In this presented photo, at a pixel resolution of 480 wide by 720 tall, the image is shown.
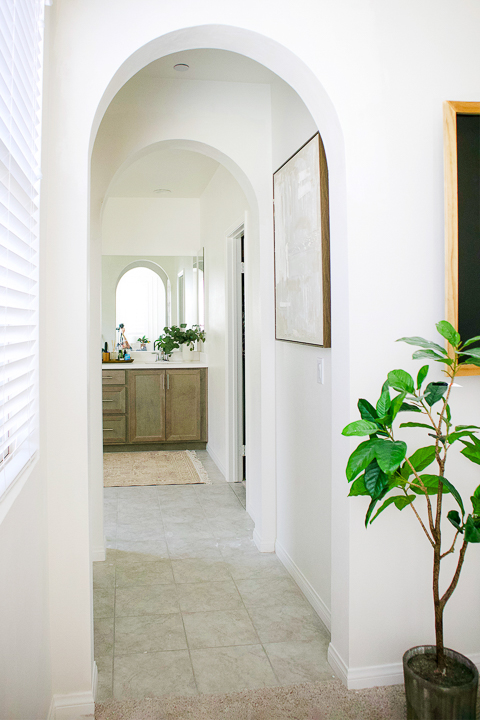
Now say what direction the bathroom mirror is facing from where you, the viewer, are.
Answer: facing the viewer

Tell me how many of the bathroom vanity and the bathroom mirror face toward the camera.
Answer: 2

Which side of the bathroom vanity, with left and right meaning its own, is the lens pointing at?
front

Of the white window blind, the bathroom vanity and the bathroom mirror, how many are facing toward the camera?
2

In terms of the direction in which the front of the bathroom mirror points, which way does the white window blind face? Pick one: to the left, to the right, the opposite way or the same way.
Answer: to the left

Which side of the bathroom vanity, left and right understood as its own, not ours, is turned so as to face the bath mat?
front

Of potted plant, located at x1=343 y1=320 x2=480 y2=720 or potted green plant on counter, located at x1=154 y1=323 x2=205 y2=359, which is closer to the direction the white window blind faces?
the potted plant

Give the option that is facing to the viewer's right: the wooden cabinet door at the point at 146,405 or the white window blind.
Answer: the white window blind

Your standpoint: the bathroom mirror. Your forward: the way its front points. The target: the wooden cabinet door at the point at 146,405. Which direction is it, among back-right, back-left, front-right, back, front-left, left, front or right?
front

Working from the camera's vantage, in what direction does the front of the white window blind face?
facing to the right of the viewer

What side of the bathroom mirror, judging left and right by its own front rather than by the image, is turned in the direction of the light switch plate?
front

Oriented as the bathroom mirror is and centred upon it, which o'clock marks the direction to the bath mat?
The bath mat is roughly at 12 o'clock from the bathroom mirror.

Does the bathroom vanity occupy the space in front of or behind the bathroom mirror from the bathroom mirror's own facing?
in front
